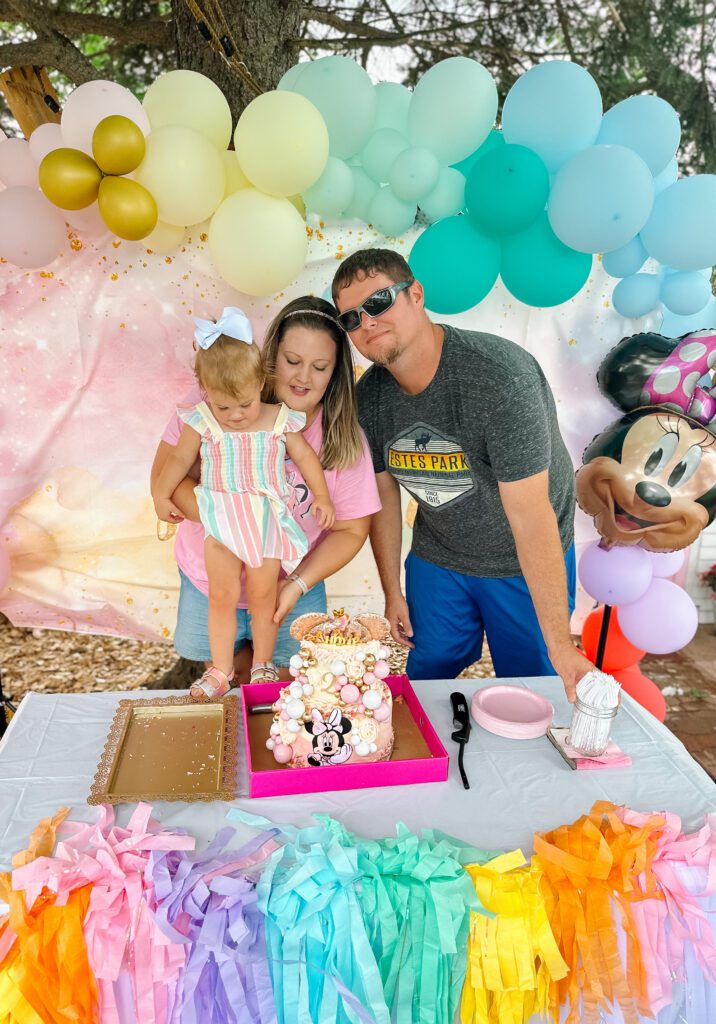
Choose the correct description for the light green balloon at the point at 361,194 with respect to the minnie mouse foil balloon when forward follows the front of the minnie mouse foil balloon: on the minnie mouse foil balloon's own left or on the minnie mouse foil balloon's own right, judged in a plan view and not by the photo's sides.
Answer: on the minnie mouse foil balloon's own right

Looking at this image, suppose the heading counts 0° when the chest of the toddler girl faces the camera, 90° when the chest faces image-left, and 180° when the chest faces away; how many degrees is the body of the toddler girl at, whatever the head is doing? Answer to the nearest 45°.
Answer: approximately 0°

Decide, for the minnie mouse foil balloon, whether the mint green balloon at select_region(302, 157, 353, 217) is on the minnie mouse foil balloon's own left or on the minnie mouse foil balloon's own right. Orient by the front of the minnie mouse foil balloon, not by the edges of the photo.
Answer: on the minnie mouse foil balloon's own right

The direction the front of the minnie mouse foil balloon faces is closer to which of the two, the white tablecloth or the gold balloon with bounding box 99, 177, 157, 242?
the white tablecloth

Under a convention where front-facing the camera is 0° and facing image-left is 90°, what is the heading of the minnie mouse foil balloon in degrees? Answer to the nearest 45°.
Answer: approximately 0°

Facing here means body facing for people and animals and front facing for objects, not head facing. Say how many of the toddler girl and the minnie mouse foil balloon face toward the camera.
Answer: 2

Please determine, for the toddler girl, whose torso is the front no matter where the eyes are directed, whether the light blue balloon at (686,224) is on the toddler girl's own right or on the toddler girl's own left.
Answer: on the toddler girl's own left

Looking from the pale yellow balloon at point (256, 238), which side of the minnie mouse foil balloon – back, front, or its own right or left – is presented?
right

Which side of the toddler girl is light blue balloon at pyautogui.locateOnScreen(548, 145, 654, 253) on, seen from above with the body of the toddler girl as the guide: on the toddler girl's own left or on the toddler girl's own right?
on the toddler girl's own left
